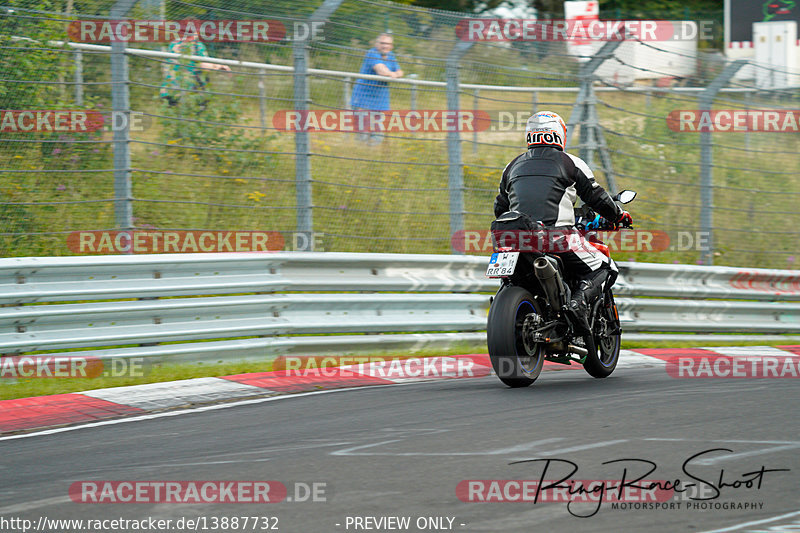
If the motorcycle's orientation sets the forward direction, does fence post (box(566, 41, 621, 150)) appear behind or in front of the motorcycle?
in front

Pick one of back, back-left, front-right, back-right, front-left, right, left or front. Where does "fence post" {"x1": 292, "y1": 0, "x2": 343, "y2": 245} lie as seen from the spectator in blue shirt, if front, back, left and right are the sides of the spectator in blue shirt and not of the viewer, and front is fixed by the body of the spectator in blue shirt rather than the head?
right

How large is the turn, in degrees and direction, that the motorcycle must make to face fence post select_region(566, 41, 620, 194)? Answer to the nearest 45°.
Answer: approximately 45° to its left

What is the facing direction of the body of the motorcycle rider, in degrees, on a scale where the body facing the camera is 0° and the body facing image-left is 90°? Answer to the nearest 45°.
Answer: approximately 225°

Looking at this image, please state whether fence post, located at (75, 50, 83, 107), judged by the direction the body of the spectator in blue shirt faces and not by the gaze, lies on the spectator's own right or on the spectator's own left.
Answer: on the spectator's own right

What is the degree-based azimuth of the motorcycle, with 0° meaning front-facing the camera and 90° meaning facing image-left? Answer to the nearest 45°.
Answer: approximately 225°

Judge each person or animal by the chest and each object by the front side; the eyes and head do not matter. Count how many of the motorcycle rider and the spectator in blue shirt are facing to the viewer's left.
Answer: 0

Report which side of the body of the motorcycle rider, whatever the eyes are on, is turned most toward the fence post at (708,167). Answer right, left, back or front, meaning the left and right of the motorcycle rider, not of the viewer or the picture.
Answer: front

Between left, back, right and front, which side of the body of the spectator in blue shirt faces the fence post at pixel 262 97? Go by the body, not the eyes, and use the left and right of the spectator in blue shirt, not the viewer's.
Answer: right

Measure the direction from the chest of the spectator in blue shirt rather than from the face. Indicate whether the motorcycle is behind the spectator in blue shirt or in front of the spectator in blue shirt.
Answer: in front
